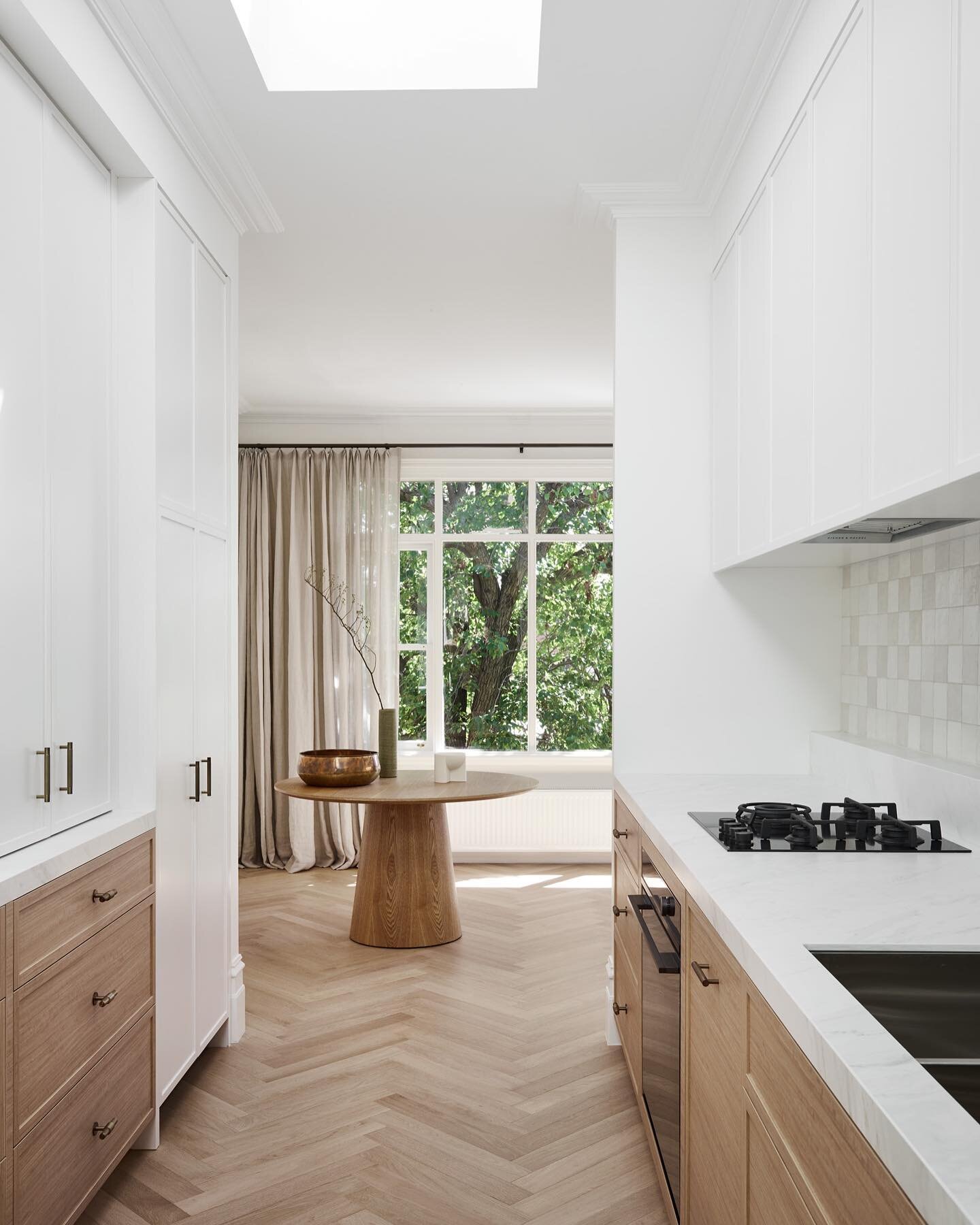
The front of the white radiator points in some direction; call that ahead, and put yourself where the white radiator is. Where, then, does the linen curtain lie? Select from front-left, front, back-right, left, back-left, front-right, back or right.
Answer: right

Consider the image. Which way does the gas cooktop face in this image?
to the viewer's left

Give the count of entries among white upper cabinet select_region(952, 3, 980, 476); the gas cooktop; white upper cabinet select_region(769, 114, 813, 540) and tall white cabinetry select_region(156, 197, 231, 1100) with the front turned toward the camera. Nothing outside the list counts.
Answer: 0

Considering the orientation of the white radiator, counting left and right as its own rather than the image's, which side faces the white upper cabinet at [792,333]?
front

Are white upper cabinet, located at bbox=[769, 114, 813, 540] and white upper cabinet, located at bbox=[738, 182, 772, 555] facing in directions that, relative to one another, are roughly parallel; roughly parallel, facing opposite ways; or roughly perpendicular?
roughly parallel

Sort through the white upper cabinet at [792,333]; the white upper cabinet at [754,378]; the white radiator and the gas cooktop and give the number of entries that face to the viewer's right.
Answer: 0

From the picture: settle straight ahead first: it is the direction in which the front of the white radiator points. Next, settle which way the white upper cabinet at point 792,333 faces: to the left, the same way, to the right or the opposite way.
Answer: to the right

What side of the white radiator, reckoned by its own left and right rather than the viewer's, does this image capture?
front

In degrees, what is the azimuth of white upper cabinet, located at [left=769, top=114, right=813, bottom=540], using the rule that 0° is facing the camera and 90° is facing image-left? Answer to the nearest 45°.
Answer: approximately 90°

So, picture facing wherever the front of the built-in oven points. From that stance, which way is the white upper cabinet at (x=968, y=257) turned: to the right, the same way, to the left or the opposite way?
the same way

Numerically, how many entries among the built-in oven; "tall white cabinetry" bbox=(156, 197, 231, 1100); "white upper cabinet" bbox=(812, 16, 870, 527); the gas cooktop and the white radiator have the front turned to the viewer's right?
1

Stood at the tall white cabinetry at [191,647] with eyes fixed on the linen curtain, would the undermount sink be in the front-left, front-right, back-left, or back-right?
back-right

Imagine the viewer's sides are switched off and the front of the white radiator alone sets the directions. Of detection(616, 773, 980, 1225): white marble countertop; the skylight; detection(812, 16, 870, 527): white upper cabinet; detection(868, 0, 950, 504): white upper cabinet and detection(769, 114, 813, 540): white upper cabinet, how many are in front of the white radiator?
5

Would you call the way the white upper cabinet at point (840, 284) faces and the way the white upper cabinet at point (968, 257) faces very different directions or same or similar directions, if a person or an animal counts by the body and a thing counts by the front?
same or similar directions

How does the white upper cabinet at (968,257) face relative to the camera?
to the viewer's left

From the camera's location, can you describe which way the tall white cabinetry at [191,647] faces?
facing to the right of the viewer
